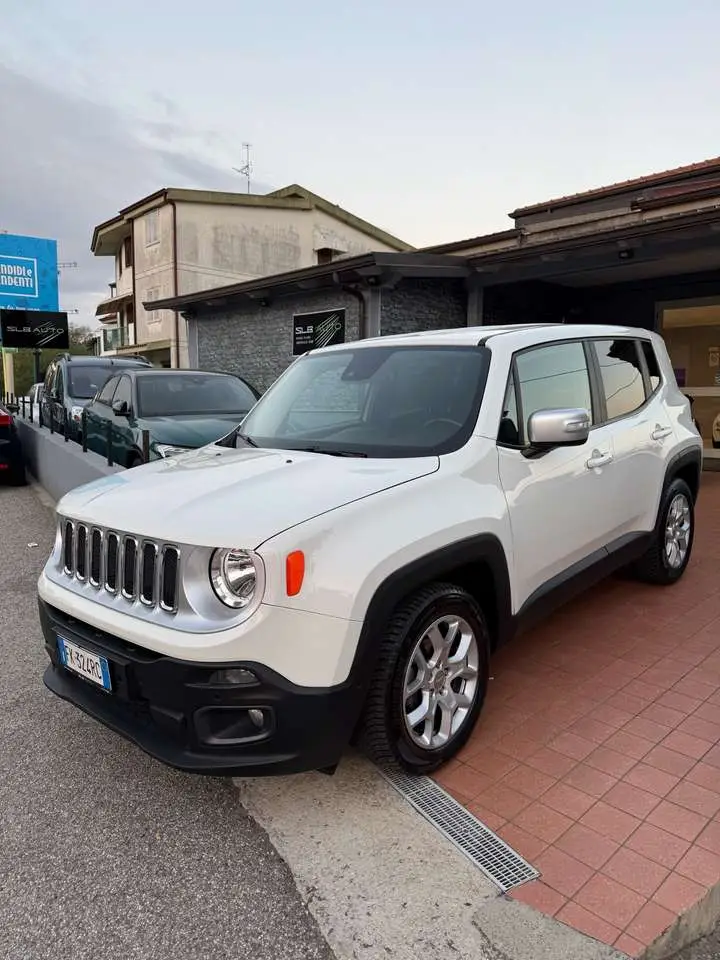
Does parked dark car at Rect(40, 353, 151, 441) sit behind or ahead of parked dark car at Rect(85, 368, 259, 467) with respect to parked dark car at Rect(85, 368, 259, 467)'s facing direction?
behind

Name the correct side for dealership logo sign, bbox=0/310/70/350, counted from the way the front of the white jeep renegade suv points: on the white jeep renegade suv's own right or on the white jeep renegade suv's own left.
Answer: on the white jeep renegade suv's own right

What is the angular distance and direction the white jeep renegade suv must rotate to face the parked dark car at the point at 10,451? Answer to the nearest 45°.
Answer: approximately 90° to its right

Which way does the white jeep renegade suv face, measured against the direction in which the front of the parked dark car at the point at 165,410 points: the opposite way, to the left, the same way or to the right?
to the right

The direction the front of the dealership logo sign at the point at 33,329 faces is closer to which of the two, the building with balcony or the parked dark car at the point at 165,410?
the parked dark car

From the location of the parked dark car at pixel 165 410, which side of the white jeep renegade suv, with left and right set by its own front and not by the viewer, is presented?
right

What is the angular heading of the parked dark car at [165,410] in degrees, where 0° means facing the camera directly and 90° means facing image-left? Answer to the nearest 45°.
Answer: approximately 315°
